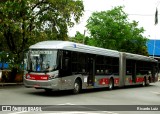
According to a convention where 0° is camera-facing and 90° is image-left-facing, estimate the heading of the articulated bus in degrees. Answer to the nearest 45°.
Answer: approximately 45°

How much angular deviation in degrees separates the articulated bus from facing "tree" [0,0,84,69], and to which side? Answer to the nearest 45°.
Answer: approximately 90° to its right
